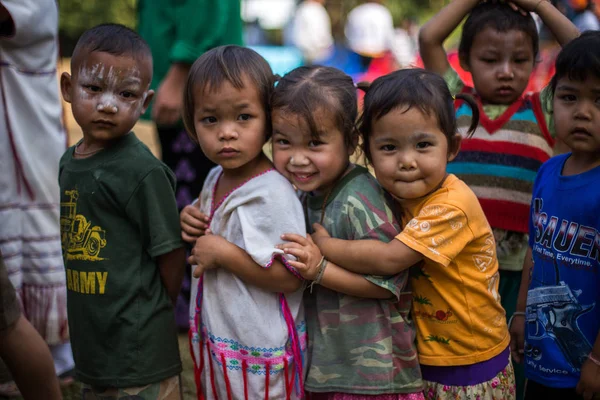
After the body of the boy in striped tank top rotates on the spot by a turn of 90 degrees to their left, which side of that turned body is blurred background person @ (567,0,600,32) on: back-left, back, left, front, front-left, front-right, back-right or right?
left

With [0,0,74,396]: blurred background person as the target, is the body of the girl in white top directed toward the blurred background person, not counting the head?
no

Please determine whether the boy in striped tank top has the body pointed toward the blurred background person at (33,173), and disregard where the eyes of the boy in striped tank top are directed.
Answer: no

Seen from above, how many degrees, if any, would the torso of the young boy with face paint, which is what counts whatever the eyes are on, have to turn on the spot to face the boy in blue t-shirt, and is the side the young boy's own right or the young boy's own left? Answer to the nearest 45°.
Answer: approximately 135° to the young boy's own left

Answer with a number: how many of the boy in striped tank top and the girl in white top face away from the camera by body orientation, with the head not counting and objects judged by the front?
0

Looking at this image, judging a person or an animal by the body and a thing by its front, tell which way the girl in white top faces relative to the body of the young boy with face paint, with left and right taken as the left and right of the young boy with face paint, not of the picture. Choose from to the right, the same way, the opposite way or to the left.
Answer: the same way

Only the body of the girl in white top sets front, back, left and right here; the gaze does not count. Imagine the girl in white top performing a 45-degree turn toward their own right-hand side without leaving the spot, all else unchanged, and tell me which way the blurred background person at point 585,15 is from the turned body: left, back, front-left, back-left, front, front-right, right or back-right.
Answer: back-right

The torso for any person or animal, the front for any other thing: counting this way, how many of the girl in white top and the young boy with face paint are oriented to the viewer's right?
0

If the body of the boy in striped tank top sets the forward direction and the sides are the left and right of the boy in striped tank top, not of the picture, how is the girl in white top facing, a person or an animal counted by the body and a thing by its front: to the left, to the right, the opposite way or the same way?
the same way

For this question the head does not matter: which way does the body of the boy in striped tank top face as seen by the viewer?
toward the camera

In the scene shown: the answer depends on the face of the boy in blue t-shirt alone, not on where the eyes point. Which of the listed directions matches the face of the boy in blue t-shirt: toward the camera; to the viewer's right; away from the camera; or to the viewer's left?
toward the camera

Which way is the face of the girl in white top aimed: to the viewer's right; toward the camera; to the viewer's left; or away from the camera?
toward the camera

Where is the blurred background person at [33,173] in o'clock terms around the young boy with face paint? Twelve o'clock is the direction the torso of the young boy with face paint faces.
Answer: The blurred background person is roughly at 4 o'clock from the young boy with face paint.

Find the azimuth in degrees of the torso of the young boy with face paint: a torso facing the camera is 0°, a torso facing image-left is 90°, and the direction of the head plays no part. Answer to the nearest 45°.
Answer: approximately 45°

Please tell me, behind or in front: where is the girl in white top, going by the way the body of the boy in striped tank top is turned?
in front

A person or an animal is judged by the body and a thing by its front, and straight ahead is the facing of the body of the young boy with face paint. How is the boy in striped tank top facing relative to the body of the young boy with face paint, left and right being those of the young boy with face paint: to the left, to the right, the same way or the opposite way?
the same way
